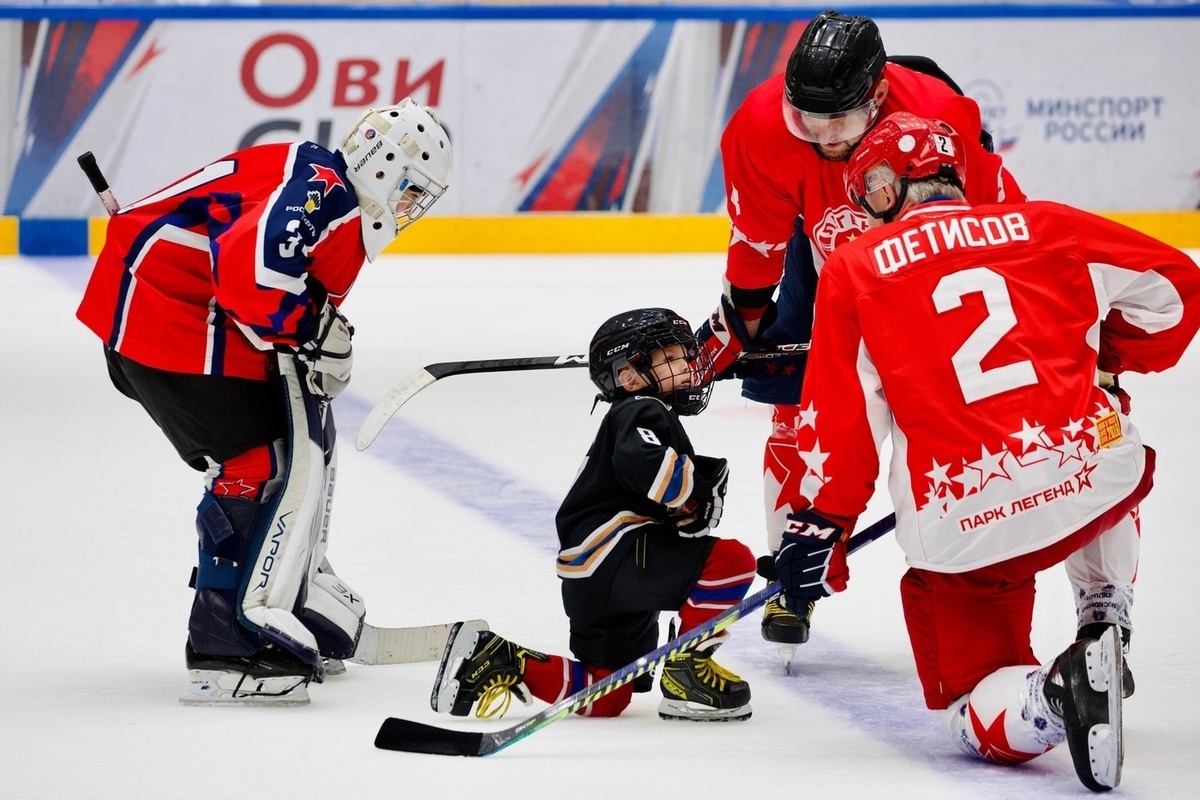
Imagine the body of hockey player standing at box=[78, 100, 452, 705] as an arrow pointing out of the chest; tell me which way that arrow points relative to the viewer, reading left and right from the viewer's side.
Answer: facing to the right of the viewer

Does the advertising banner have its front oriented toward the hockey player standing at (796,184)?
yes

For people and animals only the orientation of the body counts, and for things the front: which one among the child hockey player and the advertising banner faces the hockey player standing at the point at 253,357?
the advertising banner

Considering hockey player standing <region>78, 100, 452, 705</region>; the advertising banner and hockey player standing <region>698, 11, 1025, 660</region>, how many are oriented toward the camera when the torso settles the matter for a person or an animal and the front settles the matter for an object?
2

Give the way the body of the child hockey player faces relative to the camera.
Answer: to the viewer's right

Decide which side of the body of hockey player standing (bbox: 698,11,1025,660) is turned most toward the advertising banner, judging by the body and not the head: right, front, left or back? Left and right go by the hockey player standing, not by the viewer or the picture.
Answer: back

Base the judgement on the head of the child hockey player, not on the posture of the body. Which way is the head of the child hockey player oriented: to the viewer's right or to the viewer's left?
to the viewer's right

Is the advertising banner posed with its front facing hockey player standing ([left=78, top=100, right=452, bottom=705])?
yes
